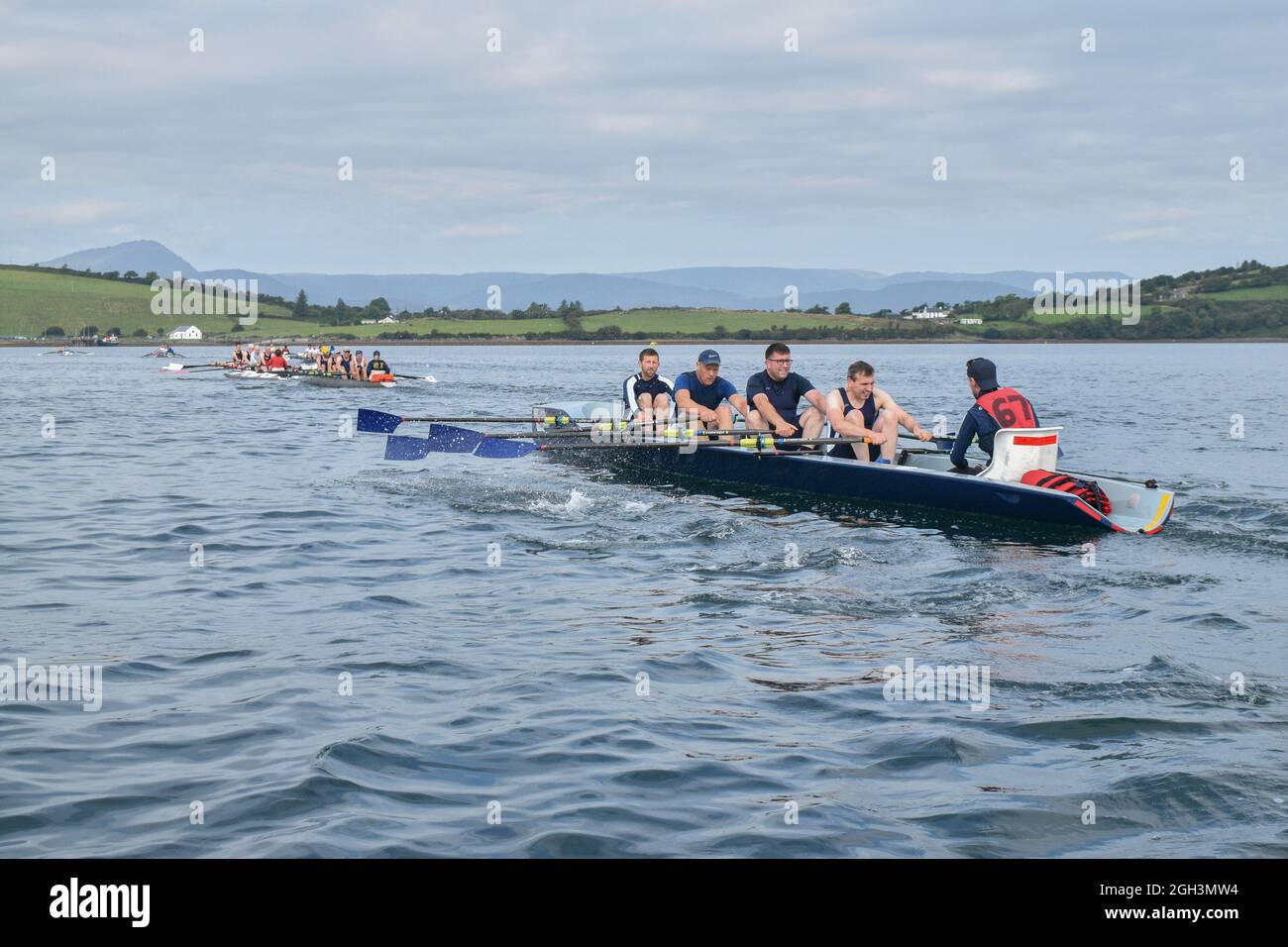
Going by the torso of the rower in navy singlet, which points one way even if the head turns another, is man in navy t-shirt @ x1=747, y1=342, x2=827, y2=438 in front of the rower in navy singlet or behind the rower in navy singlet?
behind

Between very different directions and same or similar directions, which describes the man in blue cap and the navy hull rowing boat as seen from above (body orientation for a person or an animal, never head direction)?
very different directions

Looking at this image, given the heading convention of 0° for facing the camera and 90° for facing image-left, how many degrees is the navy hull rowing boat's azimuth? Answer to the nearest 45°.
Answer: approximately 135°

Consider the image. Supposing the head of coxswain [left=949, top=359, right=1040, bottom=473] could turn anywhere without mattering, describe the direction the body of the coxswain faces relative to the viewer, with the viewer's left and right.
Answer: facing away from the viewer and to the left of the viewer

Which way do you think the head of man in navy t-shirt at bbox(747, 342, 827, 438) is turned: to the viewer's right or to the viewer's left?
to the viewer's right

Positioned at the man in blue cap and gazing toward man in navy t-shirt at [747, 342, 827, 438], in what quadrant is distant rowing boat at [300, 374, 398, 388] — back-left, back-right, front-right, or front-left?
back-left

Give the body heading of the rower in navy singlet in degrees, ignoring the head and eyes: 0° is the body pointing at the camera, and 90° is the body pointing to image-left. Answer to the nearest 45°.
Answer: approximately 315°

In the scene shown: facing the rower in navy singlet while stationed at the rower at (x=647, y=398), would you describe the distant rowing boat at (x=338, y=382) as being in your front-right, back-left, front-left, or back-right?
back-left

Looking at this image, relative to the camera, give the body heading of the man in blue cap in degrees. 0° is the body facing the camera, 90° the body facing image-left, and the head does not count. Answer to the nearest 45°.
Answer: approximately 315°
